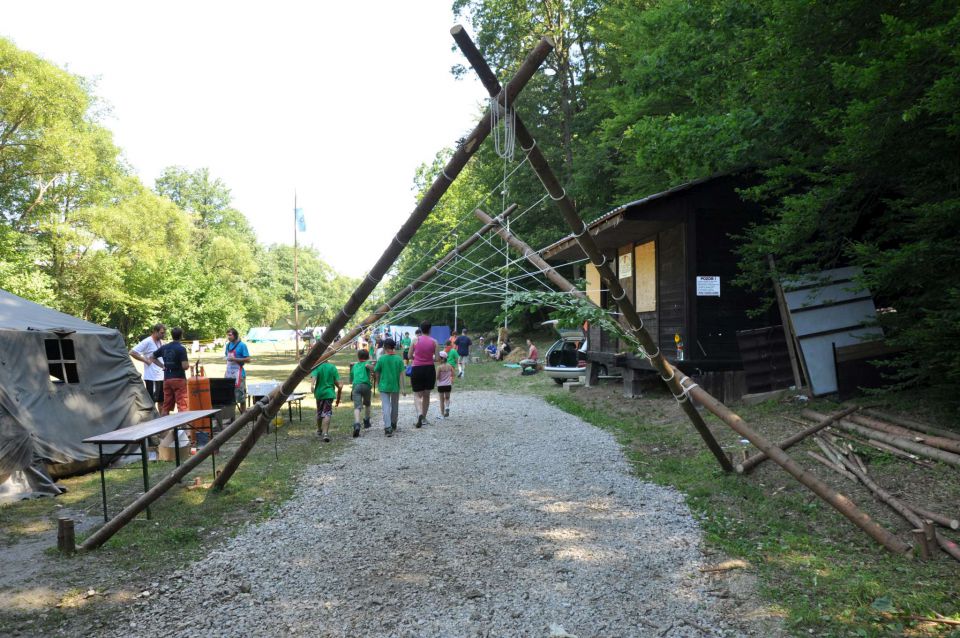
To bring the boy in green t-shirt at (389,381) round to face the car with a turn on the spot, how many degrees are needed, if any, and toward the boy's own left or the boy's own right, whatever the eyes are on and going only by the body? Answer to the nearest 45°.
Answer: approximately 45° to the boy's own right

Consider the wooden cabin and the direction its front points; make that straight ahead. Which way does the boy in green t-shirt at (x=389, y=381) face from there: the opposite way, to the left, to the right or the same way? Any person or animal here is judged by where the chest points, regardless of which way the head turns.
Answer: to the right

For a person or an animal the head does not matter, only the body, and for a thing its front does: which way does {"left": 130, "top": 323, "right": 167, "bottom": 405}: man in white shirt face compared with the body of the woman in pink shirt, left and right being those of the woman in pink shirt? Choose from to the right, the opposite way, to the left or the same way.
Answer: to the right

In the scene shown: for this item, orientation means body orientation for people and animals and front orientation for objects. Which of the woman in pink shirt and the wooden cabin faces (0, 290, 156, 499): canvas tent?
the wooden cabin

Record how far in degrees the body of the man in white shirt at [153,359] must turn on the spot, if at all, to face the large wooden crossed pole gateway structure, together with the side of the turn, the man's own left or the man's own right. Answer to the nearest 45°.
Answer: approximately 90° to the man's own right

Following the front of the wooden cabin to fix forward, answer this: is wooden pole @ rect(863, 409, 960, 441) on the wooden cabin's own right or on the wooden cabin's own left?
on the wooden cabin's own left

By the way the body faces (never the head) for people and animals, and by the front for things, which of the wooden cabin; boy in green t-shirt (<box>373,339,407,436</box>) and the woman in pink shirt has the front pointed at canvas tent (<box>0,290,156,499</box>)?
the wooden cabin

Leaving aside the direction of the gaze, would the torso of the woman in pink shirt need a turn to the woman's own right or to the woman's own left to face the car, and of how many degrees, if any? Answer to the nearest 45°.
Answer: approximately 45° to the woman's own right

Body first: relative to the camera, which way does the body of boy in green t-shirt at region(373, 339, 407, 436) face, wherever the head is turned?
away from the camera

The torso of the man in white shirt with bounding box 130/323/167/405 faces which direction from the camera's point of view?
to the viewer's right

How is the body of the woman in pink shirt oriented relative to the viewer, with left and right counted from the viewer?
facing away from the viewer

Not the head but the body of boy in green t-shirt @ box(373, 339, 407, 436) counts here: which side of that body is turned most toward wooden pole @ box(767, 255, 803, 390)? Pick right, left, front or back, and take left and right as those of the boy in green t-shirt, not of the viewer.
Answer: right
